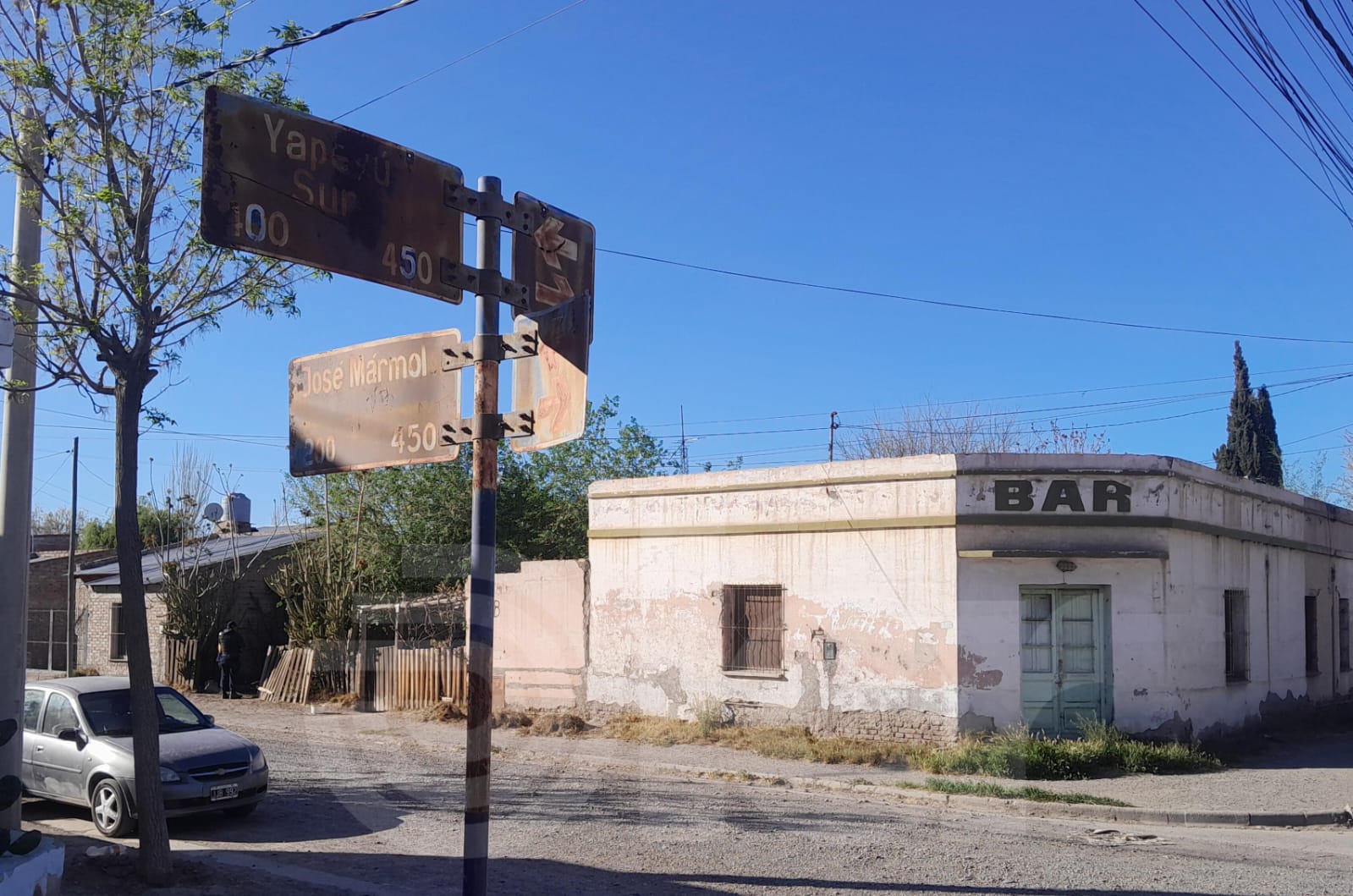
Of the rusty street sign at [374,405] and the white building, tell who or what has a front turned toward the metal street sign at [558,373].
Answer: the white building

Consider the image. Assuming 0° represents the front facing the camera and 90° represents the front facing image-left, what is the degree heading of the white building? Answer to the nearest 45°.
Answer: approximately 0°

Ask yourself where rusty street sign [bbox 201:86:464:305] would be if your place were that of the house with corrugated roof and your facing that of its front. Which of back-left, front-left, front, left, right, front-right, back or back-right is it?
front-left

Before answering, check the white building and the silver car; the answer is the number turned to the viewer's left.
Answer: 0

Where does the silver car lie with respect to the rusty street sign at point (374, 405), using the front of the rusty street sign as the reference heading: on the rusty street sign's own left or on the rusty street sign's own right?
on the rusty street sign's own right

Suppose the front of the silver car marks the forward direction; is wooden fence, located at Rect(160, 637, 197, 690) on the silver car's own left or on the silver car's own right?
on the silver car's own left

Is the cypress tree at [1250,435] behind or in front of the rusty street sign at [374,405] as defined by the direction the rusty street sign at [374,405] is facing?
behind

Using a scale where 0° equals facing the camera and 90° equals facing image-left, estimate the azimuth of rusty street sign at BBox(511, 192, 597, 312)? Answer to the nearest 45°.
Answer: approximately 315°

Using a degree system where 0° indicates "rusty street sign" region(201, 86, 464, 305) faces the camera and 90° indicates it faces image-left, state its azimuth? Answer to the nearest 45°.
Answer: approximately 315°

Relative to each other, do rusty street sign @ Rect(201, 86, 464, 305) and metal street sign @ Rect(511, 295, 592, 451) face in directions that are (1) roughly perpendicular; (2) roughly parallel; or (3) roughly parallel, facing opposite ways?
roughly perpendicular

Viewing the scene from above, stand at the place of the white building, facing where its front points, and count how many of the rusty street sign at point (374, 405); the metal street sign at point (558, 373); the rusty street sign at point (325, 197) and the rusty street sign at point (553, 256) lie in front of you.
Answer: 4
